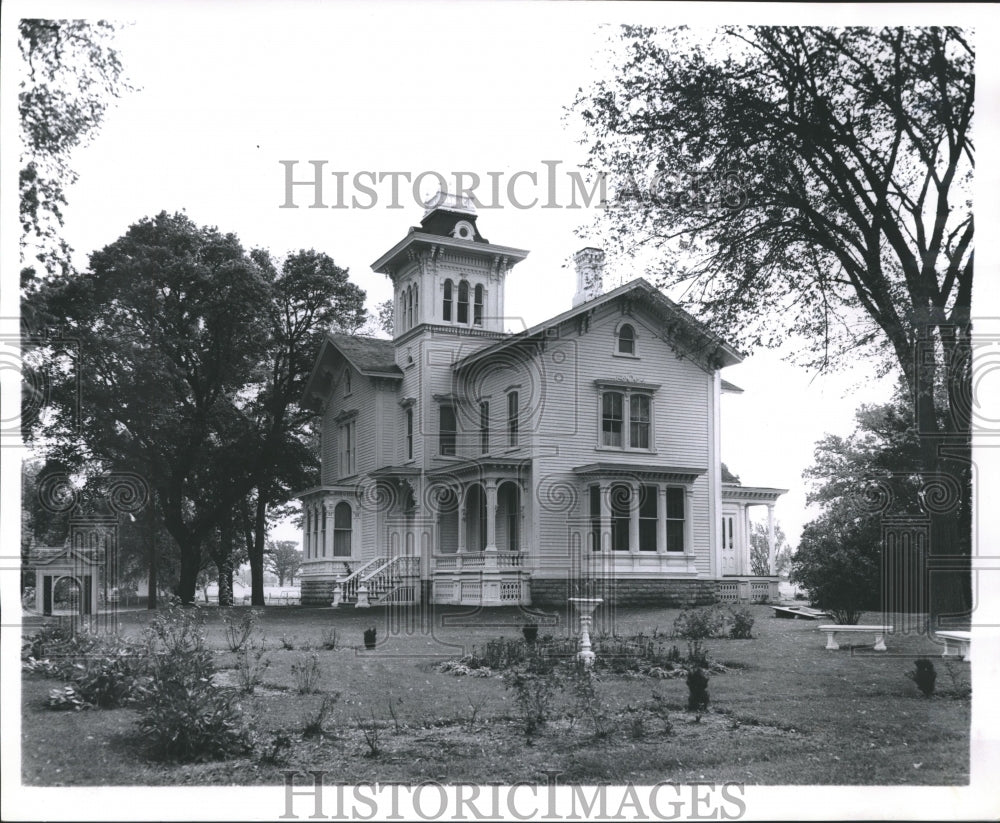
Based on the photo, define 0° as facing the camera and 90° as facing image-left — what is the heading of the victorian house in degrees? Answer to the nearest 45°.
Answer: approximately 45°

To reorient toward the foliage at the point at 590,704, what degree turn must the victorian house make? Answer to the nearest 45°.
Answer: approximately 45° to its left

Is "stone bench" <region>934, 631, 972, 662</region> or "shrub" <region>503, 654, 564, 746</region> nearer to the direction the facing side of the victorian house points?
the shrub

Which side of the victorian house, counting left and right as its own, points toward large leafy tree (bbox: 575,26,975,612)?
left
